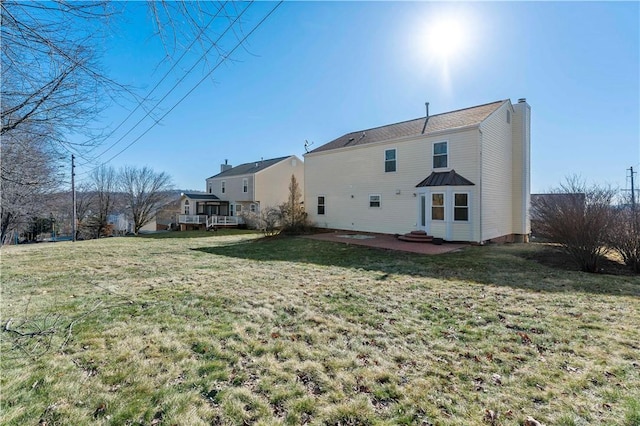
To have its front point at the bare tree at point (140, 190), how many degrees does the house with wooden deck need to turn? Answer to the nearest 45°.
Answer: approximately 90° to its left

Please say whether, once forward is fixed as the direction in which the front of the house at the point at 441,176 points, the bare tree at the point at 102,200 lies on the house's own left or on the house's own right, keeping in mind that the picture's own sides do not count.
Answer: on the house's own left

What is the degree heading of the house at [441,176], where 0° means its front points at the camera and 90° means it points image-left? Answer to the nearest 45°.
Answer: approximately 225°

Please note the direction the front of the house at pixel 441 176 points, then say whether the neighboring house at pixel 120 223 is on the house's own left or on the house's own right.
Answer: on the house's own left

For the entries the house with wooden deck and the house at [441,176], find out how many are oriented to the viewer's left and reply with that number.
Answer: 0

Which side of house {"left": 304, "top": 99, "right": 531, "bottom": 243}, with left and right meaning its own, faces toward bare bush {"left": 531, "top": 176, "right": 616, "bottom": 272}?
right

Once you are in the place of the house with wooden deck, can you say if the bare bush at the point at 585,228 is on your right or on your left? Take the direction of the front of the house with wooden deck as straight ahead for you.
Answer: on your right

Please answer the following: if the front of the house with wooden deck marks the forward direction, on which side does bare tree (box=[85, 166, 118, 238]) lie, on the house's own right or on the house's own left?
on the house's own left

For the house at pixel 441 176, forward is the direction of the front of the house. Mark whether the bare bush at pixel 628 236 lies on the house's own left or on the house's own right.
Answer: on the house's own right

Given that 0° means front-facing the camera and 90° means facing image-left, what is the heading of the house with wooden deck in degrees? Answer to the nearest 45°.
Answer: approximately 225°
